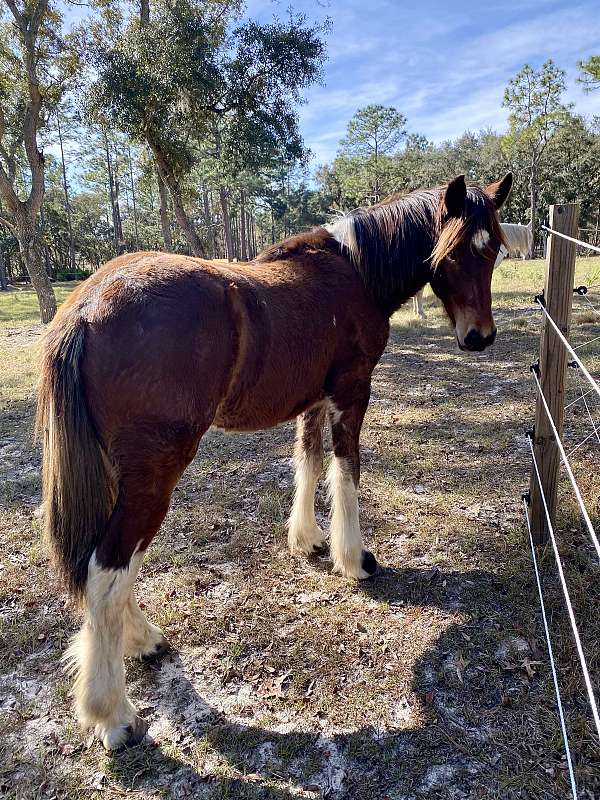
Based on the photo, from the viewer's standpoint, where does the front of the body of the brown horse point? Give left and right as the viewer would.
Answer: facing away from the viewer and to the right of the viewer

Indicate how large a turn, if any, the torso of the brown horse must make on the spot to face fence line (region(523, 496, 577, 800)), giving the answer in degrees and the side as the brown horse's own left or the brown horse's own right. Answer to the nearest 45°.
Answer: approximately 45° to the brown horse's own right
